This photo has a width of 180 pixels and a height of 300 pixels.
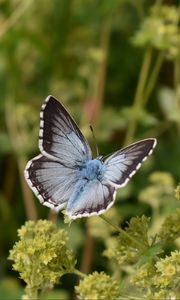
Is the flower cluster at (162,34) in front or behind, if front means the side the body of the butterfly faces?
in front

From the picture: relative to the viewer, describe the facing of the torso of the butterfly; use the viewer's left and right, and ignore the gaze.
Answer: facing away from the viewer and to the right of the viewer
